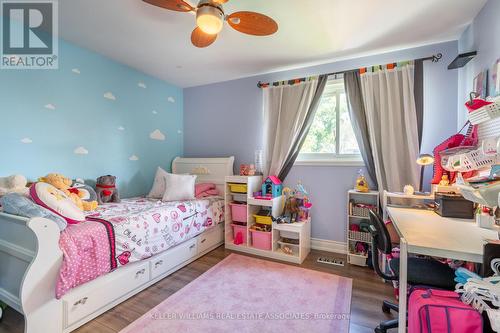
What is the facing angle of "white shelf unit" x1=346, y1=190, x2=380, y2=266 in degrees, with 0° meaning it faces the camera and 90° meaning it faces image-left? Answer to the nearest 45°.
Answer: approximately 0°

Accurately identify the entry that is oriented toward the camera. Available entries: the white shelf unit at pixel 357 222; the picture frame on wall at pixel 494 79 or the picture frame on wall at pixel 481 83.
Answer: the white shelf unit

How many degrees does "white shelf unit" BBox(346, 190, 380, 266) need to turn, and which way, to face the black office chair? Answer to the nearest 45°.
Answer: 0° — it already faces it

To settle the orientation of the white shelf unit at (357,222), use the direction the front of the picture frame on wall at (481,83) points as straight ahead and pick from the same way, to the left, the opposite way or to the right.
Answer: to the left

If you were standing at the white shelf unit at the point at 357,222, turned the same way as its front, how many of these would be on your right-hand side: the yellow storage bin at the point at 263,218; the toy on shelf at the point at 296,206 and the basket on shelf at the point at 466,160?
2

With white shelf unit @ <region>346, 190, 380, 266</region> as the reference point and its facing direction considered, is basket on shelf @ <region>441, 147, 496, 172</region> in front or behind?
in front

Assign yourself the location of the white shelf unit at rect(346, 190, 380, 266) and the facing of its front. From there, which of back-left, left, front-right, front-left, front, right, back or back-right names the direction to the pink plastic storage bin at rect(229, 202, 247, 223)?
right

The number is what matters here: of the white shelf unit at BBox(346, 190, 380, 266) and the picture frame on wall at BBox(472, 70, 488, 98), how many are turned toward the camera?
1

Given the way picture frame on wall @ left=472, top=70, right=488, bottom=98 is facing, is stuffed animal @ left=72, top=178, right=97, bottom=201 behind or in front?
in front

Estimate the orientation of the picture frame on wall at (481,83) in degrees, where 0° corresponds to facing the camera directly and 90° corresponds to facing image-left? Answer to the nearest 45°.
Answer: approximately 90°

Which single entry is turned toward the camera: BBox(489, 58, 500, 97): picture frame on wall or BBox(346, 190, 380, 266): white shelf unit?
the white shelf unit

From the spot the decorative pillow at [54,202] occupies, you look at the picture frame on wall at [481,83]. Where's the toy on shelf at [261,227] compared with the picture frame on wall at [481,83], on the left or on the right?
left

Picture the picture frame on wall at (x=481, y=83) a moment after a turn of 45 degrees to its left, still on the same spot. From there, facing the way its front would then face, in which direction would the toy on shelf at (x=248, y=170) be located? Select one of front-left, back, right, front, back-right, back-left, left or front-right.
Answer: front-right

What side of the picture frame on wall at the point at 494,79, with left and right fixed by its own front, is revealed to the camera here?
left

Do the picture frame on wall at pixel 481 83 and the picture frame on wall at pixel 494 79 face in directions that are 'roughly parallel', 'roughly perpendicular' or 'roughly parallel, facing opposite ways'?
roughly parallel
